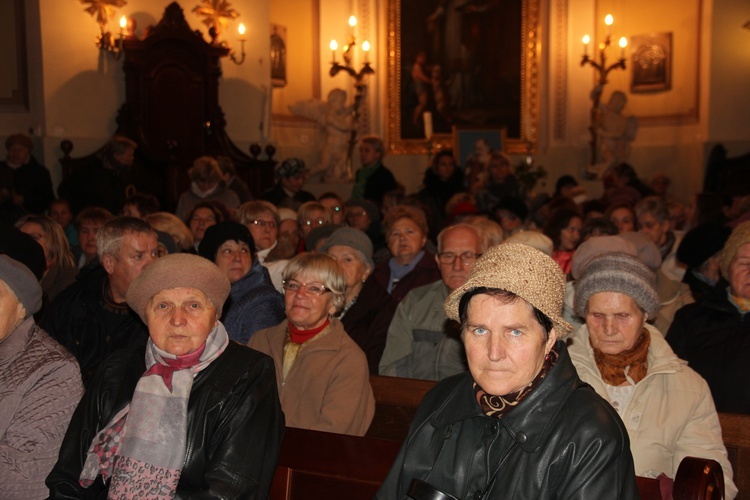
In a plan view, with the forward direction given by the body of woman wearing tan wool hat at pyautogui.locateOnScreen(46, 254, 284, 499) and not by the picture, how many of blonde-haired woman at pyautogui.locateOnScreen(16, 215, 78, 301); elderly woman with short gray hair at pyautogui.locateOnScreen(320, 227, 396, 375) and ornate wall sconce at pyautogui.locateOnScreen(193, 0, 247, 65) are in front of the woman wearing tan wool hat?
0

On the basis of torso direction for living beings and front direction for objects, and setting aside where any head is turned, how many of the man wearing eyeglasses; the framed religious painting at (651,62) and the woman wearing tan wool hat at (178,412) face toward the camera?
3

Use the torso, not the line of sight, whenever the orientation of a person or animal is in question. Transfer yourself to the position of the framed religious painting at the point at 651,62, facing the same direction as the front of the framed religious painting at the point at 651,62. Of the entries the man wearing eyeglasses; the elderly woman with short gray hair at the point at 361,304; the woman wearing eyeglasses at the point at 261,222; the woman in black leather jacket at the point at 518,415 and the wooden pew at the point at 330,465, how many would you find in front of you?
5

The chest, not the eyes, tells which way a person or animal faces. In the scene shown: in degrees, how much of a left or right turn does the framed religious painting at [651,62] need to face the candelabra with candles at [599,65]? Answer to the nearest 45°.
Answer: approximately 45° to its right

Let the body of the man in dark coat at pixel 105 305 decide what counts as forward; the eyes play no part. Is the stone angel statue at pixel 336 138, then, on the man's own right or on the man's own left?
on the man's own left

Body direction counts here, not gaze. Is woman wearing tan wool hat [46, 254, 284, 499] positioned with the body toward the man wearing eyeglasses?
no

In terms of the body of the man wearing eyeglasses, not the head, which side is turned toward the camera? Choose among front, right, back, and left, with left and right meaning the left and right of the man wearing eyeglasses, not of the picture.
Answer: front

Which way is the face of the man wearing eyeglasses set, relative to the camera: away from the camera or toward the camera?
toward the camera

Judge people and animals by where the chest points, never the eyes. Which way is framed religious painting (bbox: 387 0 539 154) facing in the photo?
toward the camera

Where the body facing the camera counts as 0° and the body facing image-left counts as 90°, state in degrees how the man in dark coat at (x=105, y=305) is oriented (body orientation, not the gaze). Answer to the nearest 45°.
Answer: approximately 315°

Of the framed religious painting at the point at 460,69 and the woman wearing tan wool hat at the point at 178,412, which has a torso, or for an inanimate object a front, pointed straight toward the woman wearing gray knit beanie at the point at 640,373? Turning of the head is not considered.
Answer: the framed religious painting

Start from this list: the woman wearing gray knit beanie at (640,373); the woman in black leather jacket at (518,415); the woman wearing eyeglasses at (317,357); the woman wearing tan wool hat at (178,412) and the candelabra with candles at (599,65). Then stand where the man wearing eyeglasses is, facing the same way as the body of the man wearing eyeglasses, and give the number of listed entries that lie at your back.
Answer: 1

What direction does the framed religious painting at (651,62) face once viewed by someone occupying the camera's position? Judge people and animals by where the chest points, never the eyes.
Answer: facing the viewer

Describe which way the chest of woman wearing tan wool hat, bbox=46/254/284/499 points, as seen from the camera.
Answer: toward the camera

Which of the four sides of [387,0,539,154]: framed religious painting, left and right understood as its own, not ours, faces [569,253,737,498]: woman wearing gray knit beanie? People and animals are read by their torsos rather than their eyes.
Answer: front

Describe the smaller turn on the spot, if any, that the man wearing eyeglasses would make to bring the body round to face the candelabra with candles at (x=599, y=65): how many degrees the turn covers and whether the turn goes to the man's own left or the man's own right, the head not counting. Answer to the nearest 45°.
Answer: approximately 180°

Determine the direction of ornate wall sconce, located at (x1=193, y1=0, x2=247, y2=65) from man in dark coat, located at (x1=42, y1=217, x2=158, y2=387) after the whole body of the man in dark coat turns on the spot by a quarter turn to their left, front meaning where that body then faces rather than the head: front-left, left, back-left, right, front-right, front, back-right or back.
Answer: front-left

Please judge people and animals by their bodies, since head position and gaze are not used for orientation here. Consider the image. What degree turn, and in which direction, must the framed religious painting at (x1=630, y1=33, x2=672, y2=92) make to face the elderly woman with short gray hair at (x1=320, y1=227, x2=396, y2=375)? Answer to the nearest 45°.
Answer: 0° — it already faces them

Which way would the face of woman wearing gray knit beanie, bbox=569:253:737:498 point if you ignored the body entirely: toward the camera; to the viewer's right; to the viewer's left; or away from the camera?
toward the camera

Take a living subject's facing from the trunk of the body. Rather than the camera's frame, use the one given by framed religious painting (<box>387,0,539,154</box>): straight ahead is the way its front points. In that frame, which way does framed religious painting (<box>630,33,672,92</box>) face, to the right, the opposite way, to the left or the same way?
the same way

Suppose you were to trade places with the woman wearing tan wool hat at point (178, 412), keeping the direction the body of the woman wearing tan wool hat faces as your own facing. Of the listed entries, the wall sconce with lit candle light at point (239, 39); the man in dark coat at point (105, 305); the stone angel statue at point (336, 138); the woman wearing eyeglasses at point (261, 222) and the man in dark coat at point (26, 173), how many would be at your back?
5

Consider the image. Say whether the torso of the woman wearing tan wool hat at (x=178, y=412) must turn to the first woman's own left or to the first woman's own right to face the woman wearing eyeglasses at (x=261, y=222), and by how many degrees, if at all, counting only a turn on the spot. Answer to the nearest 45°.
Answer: approximately 180°
